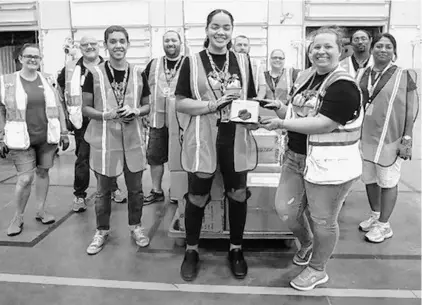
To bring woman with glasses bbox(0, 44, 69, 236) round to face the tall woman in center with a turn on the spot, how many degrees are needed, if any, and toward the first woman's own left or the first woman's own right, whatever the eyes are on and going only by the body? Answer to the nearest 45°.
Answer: approximately 45° to the first woman's own left

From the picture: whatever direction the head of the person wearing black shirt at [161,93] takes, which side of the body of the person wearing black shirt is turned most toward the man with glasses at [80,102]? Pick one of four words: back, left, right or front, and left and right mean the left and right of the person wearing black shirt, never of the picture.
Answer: right

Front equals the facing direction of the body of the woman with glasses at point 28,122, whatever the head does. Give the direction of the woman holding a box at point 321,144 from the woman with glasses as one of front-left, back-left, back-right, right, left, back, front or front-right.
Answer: front-left

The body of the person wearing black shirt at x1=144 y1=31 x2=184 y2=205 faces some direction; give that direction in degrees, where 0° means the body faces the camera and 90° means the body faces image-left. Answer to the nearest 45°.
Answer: approximately 0°

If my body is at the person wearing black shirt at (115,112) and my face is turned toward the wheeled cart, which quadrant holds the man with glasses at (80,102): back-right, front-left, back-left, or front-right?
back-left

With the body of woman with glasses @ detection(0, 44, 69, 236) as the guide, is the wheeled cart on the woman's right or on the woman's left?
on the woman's left

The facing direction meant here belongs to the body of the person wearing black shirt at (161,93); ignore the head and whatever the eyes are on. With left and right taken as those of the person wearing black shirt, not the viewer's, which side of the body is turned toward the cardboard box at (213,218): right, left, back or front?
front

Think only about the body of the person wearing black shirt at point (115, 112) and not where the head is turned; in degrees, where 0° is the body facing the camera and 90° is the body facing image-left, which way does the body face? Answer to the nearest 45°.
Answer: approximately 0°
